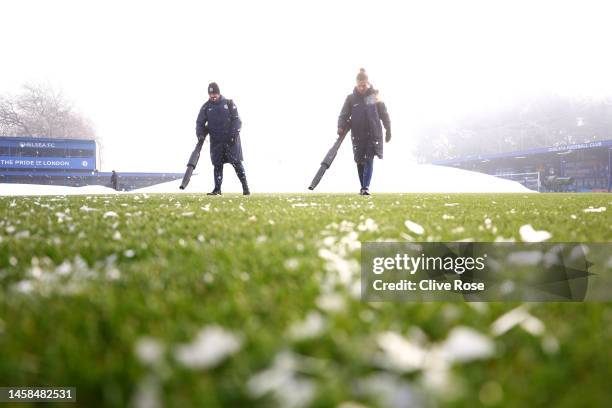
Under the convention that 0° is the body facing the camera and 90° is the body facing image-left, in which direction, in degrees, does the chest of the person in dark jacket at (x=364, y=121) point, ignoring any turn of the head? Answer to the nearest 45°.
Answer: approximately 0°

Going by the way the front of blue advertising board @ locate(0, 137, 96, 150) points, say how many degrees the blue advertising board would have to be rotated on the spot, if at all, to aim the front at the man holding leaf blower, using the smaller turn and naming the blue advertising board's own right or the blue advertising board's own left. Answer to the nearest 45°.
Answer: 0° — it already faces them

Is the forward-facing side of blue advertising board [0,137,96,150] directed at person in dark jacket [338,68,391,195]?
yes

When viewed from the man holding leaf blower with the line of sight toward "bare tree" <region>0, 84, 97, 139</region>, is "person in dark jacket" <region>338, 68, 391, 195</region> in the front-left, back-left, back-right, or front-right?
back-right

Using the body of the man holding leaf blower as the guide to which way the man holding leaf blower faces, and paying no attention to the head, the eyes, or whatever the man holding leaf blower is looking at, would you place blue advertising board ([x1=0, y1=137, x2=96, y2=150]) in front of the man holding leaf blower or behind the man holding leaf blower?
behind

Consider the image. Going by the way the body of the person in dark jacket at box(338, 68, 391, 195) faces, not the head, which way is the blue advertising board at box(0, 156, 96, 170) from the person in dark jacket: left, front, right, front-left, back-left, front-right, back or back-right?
back-right
